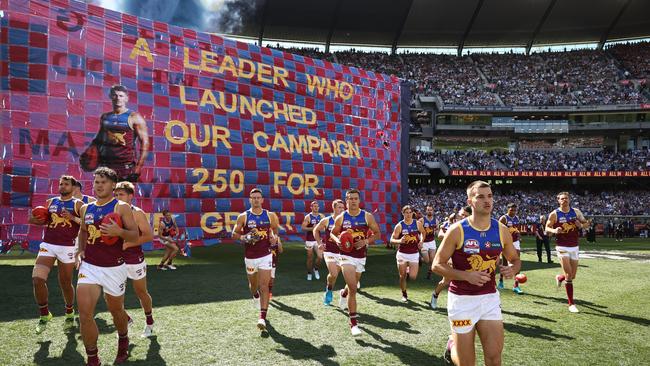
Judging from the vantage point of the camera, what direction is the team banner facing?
facing the viewer and to the right of the viewer
